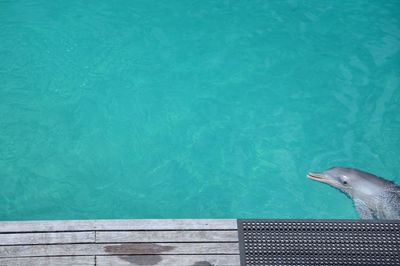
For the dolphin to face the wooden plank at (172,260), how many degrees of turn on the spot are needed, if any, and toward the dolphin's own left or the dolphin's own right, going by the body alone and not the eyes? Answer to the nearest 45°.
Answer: approximately 45° to the dolphin's own left

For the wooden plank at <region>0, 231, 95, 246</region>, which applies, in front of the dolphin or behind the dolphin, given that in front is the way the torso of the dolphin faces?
in front

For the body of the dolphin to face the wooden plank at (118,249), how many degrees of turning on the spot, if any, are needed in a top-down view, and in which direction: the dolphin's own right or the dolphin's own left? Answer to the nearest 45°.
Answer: approximately 45° to the dolphin's own left

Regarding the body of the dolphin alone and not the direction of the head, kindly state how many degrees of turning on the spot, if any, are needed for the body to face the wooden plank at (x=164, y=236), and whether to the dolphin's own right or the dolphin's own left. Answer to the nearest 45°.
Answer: approximately 45° to the dolphin's own left

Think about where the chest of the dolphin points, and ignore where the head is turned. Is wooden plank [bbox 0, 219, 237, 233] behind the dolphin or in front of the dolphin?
in front

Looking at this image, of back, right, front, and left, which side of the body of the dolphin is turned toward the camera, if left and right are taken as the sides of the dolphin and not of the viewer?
left

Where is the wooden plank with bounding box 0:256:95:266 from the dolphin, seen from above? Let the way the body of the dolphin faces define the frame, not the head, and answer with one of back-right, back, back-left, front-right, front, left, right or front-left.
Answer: front-left
